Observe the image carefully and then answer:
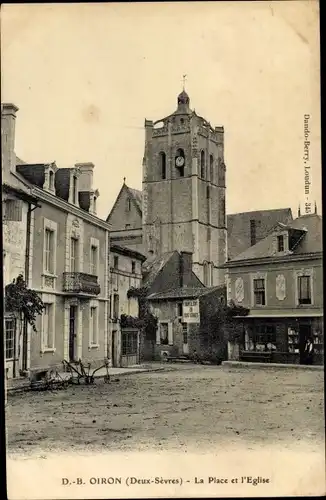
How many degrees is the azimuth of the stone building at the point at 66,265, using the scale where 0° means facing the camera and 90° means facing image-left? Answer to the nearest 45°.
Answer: approximately 315°

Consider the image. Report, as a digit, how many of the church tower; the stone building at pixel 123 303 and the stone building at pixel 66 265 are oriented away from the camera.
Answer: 0

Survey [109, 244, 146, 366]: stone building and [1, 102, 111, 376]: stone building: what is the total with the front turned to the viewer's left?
0

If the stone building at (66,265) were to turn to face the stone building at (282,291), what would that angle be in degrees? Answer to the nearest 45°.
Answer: approximately 45° to its left

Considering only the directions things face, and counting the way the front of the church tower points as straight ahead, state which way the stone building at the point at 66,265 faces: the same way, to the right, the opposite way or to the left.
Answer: to the left

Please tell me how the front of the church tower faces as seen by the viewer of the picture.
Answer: facing the viewer and to the left of the viewer
